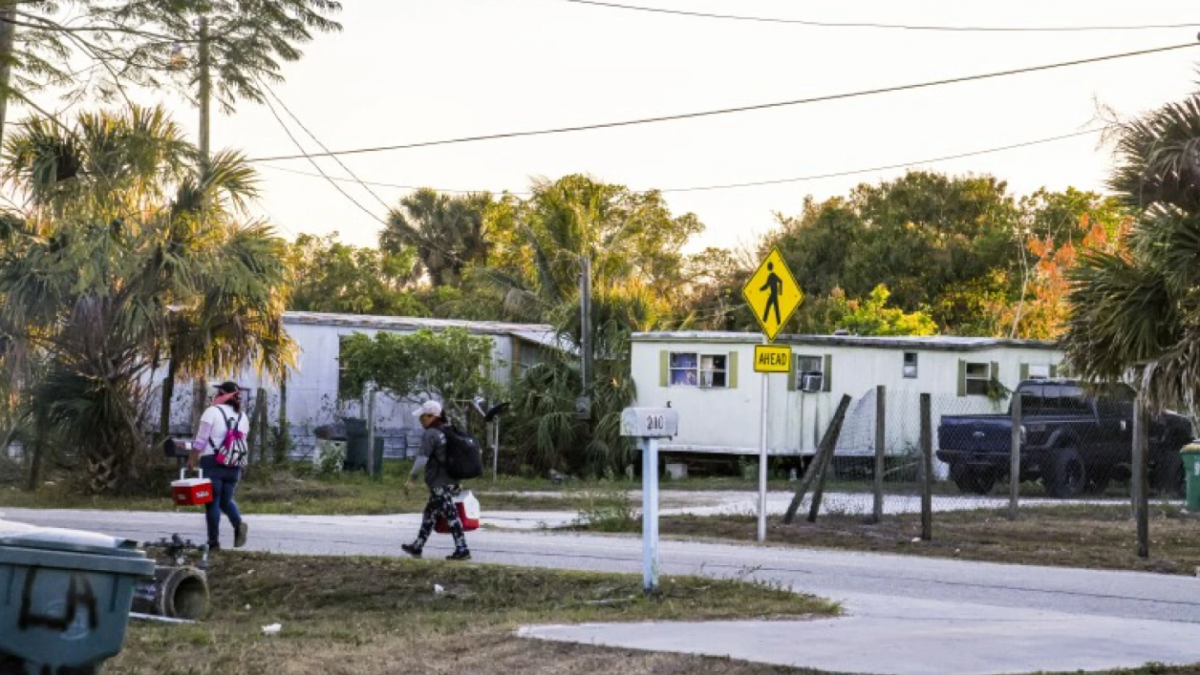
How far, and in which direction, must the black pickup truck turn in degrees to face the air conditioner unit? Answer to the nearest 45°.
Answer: approximately 90° to its right

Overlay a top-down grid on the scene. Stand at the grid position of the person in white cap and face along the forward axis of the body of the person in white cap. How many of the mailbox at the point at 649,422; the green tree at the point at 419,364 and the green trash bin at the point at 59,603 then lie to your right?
1

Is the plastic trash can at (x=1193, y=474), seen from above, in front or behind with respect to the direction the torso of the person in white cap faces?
behind

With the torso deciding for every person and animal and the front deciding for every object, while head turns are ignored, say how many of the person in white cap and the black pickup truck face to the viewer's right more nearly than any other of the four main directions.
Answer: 0

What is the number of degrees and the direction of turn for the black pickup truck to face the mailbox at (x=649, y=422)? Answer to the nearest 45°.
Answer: approximately 45° to its left

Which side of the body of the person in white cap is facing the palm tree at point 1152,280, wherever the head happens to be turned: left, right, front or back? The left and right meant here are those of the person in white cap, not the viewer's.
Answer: back

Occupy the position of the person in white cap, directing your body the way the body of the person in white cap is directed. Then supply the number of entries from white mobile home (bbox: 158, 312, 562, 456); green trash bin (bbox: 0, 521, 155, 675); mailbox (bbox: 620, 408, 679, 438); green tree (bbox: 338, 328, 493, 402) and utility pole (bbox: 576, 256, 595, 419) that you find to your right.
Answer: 3

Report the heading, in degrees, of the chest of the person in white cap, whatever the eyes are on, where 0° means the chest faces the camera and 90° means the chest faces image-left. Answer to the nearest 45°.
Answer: approximately 90°

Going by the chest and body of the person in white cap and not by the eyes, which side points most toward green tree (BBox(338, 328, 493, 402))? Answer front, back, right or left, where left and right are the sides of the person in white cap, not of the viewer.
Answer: right

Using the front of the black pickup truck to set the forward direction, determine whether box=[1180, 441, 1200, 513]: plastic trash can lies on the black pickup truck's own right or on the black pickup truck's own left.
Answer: on the black pickup truck's own left
